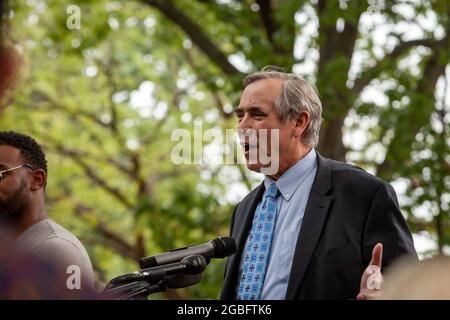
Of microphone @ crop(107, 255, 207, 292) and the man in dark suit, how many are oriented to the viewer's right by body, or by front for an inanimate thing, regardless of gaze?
1

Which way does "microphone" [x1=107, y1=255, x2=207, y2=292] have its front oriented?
to the viewer's right

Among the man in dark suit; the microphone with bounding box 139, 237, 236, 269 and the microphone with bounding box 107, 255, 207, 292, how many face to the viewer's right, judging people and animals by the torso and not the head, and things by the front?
2

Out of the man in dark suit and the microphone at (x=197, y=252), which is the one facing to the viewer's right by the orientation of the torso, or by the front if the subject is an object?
the microphone

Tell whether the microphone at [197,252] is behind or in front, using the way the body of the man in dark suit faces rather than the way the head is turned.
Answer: in front

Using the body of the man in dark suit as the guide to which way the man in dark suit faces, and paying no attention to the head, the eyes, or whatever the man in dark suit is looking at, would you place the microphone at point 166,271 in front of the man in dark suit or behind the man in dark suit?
in front

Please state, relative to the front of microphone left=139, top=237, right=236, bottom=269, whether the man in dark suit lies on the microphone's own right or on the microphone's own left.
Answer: on the microphone's own left

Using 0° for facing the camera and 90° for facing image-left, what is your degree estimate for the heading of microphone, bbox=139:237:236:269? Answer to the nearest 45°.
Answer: approximately 270°

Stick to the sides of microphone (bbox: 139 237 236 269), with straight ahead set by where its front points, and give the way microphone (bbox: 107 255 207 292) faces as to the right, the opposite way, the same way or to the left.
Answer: the same way

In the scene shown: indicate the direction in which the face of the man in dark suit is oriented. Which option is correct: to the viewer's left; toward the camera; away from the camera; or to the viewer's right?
to the viewer's left
